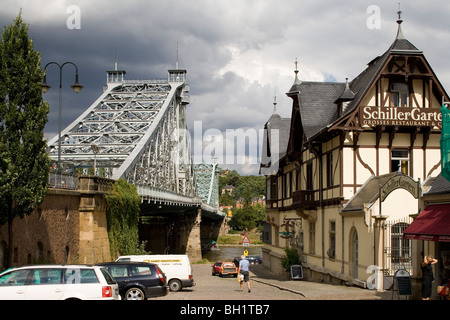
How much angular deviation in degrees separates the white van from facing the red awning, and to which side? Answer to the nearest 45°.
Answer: approximately 135° to its left

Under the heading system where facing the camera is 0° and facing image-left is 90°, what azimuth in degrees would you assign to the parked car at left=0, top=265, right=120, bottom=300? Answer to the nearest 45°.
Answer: approximately 90°

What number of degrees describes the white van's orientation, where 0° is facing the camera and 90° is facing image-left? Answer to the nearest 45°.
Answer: approximately 90°

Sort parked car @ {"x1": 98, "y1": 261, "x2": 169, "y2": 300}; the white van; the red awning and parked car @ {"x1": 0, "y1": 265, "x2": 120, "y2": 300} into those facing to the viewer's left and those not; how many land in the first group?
3

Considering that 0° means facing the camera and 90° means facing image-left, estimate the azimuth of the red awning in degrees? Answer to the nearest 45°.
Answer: approximately 0°

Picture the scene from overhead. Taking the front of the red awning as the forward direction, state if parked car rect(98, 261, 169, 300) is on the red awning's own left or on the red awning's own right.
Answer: on the red awning's own right

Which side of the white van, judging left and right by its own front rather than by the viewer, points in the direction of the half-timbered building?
back
